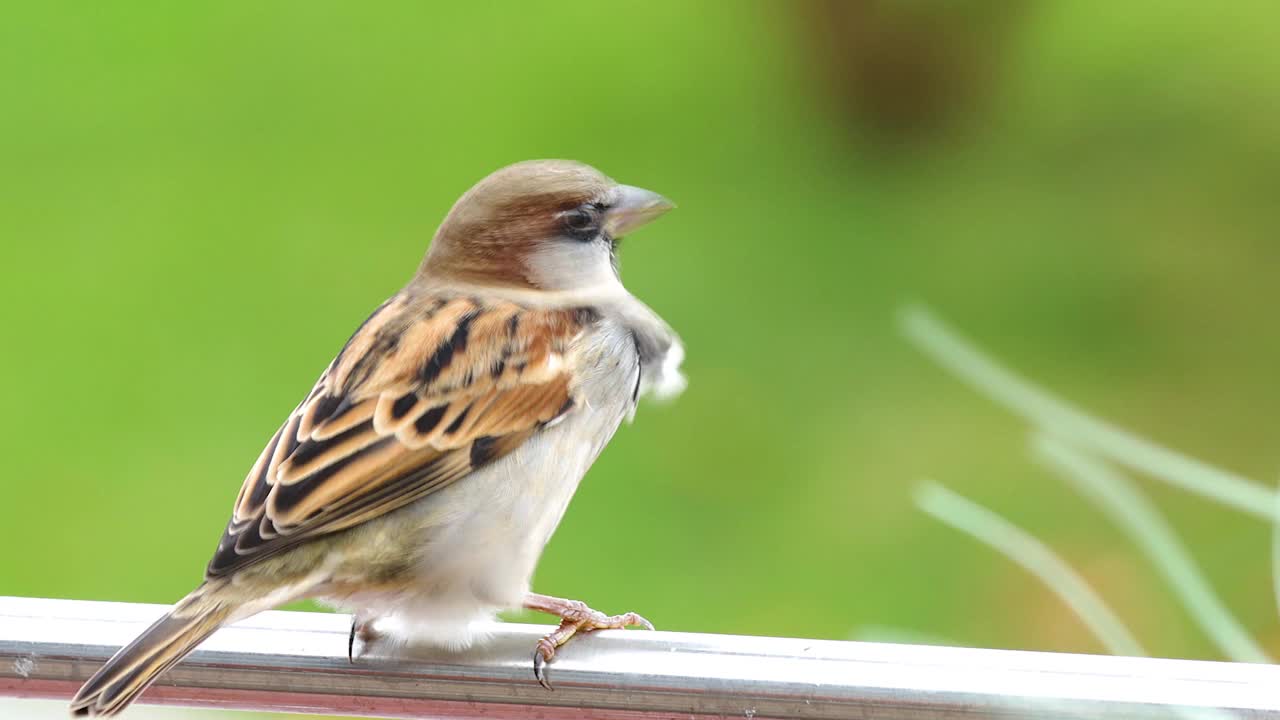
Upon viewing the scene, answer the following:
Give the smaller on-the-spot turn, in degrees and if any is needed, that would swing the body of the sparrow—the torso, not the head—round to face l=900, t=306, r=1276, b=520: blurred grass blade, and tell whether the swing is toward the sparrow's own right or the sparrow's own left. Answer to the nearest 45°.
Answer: approximately 45° to the sparrow's own left

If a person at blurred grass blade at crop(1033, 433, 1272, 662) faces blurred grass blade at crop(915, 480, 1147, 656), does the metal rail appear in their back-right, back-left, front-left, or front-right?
front-left

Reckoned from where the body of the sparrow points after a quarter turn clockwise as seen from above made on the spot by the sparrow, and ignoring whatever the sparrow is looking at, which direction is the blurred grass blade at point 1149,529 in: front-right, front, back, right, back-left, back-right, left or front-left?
back-left

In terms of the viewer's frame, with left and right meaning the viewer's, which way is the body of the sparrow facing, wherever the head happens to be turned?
facing to the right of the viewer
